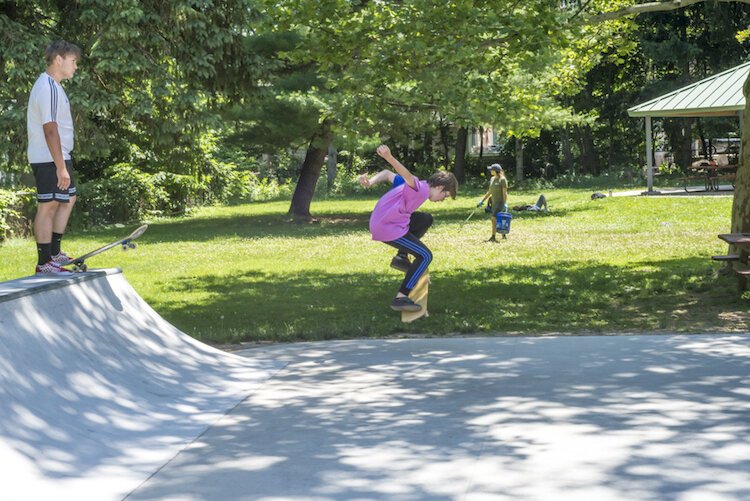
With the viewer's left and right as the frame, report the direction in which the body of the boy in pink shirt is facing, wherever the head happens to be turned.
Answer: facing to the right of the viewer

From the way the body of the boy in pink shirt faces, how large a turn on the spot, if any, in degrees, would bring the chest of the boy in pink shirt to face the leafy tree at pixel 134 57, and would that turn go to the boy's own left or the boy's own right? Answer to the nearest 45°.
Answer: approximately 135° to the boy's own left

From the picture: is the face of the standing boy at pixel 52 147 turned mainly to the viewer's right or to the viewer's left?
to the viewer's right

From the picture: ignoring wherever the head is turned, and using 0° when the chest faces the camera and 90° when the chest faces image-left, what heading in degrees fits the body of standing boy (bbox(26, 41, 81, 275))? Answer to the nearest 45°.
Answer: approximately 270°

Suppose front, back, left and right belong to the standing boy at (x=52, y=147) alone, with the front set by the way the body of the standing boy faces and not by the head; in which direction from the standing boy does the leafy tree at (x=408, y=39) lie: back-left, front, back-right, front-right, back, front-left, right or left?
front-left

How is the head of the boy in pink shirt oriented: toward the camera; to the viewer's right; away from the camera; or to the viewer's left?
to the viewer's right

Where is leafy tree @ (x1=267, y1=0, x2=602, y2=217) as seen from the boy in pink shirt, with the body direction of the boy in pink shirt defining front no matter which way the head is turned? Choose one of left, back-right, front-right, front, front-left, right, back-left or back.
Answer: left
